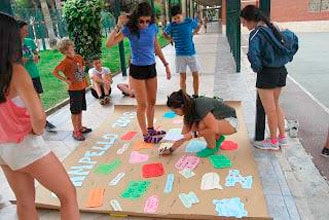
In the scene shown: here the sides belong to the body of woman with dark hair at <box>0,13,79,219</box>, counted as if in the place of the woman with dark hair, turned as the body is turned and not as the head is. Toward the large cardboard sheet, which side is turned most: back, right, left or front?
front

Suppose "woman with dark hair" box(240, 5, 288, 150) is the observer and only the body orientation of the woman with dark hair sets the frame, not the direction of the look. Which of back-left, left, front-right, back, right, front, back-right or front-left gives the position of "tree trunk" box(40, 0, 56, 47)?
front-right

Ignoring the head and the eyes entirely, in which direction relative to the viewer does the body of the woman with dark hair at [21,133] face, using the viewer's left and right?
facing away from the viewer and to the right of the viewer

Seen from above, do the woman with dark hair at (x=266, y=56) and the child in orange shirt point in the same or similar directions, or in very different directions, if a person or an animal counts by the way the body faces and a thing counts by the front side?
very different directions

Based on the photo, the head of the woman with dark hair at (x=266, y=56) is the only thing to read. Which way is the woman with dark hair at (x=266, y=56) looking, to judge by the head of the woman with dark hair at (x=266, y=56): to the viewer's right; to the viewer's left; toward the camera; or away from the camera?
to the viewer's left

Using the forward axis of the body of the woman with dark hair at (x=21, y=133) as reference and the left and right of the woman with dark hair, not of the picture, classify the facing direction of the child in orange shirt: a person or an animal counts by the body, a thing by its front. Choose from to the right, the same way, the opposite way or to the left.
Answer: to the right

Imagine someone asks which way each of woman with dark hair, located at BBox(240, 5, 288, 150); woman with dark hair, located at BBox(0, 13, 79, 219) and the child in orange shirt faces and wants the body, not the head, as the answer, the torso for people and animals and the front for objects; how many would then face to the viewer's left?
1

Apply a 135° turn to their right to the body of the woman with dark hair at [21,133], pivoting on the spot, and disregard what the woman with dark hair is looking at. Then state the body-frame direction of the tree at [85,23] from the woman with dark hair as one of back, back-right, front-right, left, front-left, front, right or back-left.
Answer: back

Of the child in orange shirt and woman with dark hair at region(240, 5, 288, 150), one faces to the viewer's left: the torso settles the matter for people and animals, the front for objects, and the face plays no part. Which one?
the woman with dark hair

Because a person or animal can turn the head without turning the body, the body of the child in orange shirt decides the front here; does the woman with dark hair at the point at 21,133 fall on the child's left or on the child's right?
on the child's right

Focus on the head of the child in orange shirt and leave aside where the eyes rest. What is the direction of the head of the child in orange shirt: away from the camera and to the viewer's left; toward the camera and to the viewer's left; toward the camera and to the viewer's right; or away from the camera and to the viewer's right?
toward the camera and to the viewer's right

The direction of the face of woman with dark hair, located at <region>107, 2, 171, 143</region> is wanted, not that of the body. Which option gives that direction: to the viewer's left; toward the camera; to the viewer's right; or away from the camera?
toward the camera

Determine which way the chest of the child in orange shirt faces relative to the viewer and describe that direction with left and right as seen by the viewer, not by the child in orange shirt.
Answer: facing the viewer and to the right of the viewer

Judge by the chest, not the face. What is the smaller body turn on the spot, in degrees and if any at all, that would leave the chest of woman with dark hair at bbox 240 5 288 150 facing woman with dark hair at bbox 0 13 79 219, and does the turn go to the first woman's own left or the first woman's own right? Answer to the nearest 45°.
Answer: approximately 45° to the first woman's own left

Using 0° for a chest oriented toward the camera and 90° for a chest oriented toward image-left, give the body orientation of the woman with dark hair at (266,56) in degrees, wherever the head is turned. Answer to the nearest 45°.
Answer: approximately 90°
